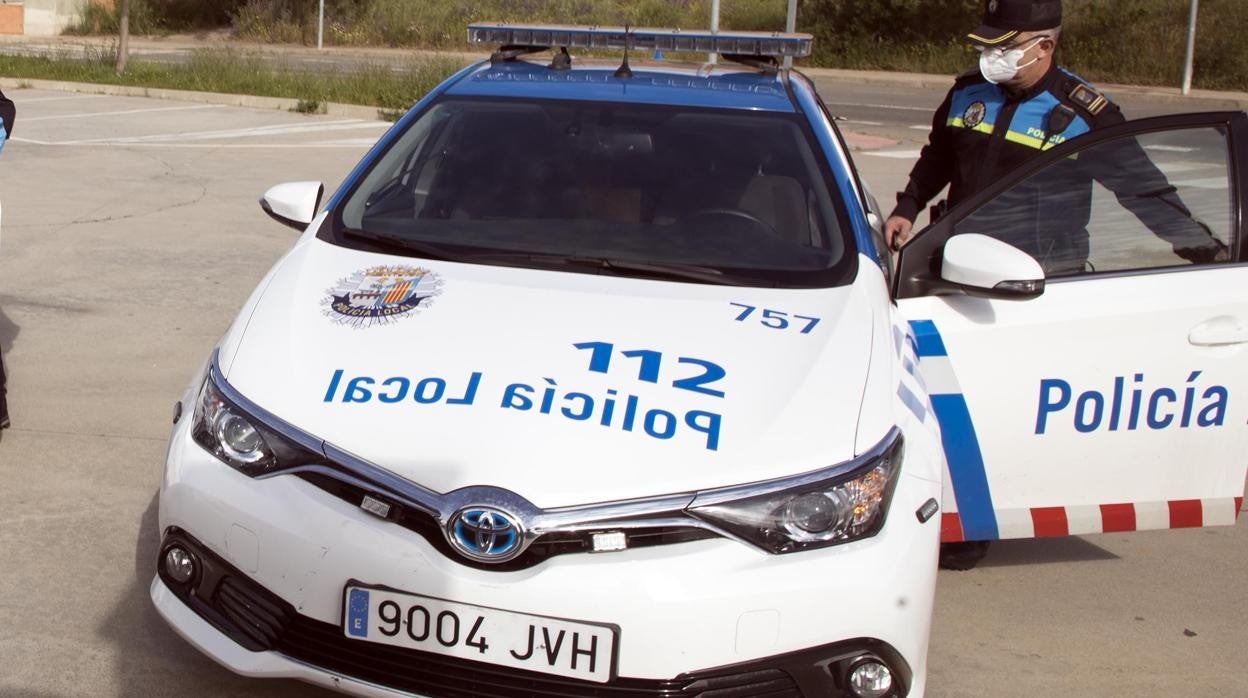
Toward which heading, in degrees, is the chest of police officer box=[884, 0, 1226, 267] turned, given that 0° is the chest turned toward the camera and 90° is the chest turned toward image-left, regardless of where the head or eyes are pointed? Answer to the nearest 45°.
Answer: approximately 45°

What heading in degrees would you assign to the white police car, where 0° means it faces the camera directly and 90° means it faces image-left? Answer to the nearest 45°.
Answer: approximately 45°

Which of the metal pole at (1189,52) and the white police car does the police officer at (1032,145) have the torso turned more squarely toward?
the white police car

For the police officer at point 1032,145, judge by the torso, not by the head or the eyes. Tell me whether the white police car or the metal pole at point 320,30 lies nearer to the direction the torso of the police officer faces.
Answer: the white police car

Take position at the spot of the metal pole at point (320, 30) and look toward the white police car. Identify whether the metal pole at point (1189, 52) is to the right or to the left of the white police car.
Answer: left

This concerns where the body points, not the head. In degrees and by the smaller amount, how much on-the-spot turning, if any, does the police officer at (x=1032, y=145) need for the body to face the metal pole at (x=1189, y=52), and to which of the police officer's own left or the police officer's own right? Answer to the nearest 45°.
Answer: approximately 135° to the police officer's own right

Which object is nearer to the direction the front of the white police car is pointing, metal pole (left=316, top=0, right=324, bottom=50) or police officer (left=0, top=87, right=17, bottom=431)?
the police officer
